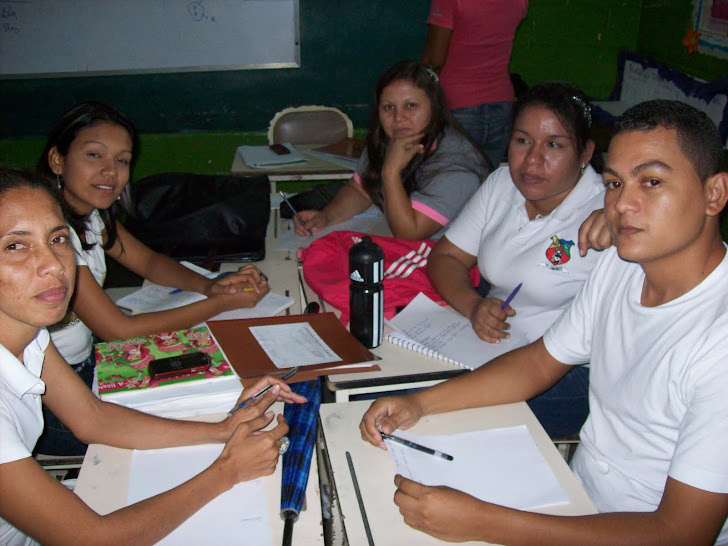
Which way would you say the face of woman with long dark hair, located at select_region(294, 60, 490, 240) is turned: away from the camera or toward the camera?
toward the camera

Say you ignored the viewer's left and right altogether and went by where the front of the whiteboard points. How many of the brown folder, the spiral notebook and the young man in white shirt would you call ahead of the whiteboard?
3

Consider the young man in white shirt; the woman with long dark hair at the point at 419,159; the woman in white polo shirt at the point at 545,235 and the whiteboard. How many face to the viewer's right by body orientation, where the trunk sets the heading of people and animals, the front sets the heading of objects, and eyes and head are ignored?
0

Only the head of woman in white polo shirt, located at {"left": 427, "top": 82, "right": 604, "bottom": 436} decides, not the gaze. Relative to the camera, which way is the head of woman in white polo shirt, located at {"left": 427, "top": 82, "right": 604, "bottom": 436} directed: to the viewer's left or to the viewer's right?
to the viewer's left

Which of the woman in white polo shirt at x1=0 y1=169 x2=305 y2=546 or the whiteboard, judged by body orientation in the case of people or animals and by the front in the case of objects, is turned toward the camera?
the whiteboard

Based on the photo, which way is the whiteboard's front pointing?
toward the camera

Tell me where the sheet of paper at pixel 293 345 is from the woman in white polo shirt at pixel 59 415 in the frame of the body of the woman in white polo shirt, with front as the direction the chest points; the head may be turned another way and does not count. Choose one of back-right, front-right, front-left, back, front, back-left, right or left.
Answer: front-left

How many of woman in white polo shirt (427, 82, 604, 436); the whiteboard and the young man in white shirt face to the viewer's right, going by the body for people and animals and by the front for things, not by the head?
0

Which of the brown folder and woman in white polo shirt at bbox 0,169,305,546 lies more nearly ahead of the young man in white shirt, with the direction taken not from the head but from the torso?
the woman in white polo shirt

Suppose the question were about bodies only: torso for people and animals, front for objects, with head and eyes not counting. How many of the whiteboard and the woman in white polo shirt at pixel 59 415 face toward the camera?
1

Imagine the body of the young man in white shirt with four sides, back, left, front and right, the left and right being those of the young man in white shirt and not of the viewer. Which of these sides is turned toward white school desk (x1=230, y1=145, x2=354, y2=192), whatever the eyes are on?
right

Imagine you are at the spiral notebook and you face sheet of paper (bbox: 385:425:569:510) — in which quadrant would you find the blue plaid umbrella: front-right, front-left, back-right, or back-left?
front-right

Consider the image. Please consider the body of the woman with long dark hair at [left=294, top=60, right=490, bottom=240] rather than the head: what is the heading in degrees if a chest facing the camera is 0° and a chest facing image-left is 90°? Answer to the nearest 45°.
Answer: approximately 45°

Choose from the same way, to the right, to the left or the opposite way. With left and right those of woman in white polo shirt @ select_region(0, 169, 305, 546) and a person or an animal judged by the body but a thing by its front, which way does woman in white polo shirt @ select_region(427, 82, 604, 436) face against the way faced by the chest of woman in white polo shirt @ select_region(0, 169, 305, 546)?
the opposite way

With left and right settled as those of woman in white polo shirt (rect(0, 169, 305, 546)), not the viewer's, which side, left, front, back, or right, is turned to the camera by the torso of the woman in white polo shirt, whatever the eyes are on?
right

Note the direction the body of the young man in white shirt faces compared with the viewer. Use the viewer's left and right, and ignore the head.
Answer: facing the viewer and to the left of the viewer

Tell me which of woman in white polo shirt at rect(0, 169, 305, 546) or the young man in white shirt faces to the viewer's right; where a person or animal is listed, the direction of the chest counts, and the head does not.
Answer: the woman in white polo shirt
